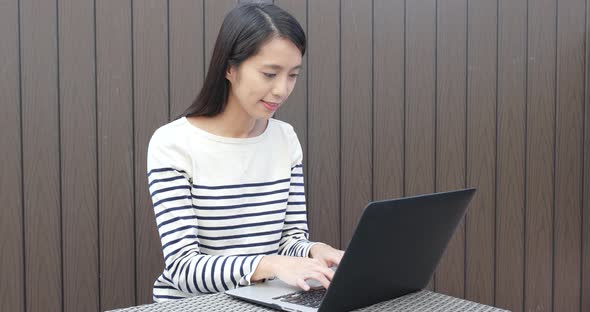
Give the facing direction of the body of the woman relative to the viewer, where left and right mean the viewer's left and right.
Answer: facing the viewer and to the right of the viewer

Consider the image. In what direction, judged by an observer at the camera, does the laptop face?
facing away from the viewer and to the left of the viewer

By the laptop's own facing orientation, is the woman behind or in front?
in front

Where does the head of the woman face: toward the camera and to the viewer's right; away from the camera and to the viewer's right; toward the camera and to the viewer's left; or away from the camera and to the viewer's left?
toward the camera and to the viewer's right

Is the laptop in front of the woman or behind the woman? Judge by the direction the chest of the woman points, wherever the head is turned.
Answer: in front

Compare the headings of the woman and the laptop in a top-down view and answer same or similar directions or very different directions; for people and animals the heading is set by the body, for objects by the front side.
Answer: very different directions
